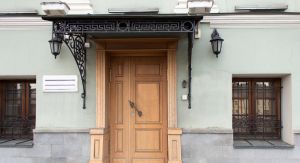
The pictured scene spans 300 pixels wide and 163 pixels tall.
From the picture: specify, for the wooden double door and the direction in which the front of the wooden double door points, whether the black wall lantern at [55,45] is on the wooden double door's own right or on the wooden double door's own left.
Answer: on the wooden double door's own right

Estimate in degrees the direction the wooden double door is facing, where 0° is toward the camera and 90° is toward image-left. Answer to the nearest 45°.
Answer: approximately 0°

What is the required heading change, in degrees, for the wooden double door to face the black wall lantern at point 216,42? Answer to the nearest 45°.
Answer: approximately 45° to its left
